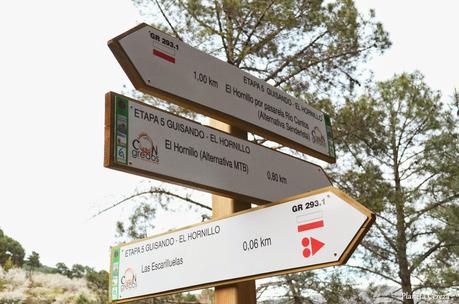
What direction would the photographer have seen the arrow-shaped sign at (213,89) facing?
facing the viewer and to the right of the viewer

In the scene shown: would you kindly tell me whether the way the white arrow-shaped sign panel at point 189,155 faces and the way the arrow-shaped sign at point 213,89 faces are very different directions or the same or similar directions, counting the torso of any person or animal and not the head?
same or similar directions

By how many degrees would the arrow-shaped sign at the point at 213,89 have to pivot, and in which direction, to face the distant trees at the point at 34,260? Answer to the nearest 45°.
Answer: approximately 135° to its left

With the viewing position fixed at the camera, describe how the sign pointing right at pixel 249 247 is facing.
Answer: facing the viewer and to the left of the viewer

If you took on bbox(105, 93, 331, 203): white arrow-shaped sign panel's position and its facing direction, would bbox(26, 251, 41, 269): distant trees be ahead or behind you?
behind

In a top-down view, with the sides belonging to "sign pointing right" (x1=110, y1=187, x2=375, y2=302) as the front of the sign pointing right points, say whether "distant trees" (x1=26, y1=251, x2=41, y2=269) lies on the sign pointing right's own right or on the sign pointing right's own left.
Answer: on the sign pointing right's own right

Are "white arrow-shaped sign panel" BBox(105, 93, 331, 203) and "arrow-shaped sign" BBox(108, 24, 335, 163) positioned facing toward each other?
no

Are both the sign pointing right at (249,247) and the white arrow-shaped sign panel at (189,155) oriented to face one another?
no

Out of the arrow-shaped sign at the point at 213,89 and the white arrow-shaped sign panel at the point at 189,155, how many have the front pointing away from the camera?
0

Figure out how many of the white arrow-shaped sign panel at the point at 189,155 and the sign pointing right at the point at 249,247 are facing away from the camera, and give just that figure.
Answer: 0
